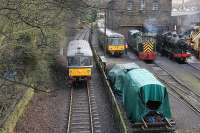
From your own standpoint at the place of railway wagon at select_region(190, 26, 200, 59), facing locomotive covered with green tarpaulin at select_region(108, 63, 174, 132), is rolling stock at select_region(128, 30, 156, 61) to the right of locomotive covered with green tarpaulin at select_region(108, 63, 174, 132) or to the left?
right

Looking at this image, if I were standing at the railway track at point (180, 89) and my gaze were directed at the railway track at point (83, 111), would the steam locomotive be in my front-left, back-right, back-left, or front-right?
back-right

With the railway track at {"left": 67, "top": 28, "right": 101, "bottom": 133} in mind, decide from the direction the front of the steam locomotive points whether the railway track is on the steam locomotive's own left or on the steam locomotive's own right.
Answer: on the steam locomotive's own right

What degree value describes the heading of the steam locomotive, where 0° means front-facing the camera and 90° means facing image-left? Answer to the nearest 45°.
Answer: approximately 315°

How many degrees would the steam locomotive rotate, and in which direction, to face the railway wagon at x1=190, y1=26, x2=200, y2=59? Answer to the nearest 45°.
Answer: approximately 90° to its left

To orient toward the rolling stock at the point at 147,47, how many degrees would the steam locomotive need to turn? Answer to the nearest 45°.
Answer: approximately 135° to its right
